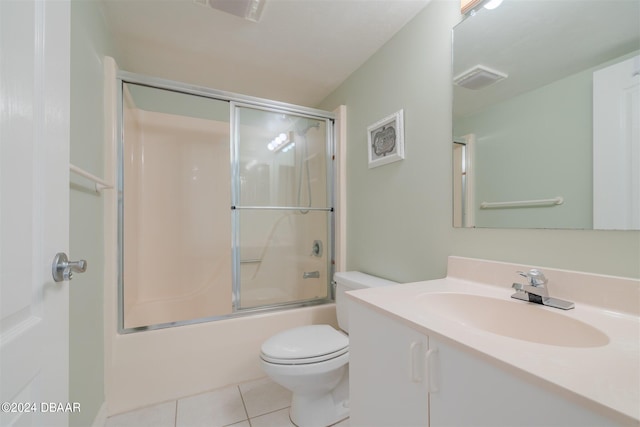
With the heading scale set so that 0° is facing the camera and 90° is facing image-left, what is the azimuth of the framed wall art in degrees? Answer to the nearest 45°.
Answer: approximately 45°

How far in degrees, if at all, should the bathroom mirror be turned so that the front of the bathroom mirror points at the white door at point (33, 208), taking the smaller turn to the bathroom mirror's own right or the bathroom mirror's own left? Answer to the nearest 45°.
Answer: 0° — it already faces it

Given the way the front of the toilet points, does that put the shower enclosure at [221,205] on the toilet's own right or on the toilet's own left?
on the toilet's own right

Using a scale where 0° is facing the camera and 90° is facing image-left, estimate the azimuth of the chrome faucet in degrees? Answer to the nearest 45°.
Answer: approximately 45°

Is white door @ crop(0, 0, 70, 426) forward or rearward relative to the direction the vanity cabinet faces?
forward

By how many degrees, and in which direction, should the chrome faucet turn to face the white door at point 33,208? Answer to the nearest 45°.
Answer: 0° — it already faces it

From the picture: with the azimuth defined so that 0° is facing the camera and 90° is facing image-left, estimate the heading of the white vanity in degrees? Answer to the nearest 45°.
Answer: approximately 45°

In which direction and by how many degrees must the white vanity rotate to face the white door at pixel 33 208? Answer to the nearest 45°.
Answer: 0° — it already faces it

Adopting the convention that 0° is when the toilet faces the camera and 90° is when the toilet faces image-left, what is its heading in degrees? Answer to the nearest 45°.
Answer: approximately 45°

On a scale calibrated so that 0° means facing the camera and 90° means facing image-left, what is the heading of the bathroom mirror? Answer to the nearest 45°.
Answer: approximately 45°
